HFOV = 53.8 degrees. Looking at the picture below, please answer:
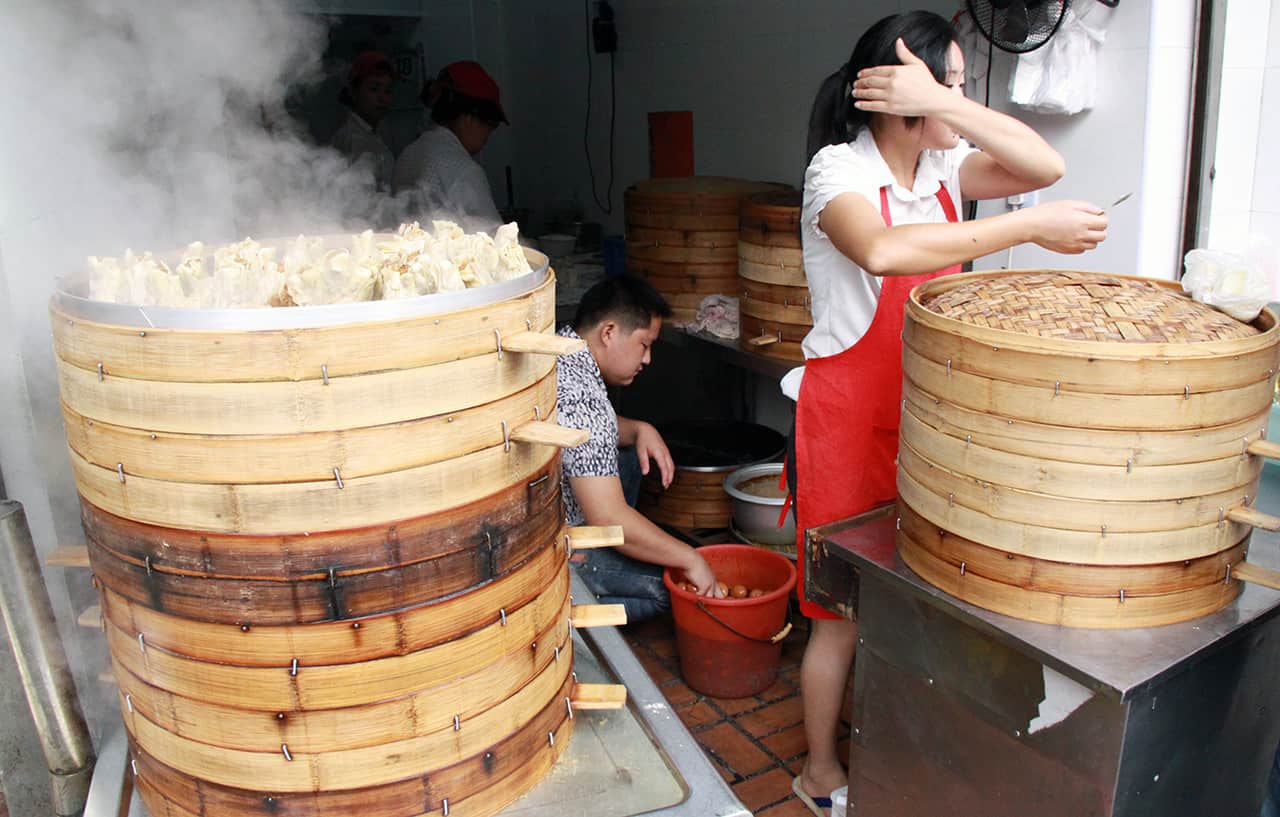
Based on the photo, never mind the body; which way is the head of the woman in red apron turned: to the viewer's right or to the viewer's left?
to the viewer's right

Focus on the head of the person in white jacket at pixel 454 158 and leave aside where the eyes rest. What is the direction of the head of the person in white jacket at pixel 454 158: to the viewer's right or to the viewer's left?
to the viewer's right

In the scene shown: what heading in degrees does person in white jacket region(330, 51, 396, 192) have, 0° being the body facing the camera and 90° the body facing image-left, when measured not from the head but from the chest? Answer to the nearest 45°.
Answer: approximately 315°

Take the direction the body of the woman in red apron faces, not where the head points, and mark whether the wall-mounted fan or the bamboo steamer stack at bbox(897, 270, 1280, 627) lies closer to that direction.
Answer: the bamboo steamer stack
